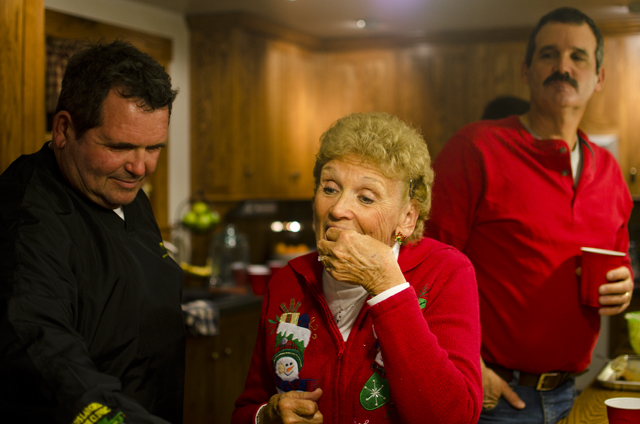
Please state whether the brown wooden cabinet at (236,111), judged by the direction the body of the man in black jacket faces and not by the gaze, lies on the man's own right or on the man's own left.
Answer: on the man's own left

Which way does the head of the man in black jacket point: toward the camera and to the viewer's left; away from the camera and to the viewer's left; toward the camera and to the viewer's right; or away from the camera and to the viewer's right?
toward the camera and to the viewer's right

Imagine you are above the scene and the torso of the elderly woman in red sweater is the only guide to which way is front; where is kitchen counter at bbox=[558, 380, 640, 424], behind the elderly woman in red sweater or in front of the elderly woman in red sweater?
behind

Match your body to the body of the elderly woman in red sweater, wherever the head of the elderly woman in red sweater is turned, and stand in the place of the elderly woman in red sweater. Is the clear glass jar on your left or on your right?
on your right

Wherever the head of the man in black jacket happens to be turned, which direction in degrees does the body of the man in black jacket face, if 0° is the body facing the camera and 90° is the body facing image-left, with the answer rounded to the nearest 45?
approximately 315°

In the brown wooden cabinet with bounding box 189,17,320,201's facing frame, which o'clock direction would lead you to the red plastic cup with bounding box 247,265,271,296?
The red plastic cup is roughly at 1 o'clock from the brown wooden cabinet.

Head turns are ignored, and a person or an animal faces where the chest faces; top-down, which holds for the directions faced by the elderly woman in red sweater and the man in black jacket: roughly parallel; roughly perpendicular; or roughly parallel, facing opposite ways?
roughly perpendicular

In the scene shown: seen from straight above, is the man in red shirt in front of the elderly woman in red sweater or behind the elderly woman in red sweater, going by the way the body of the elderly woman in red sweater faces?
behind
